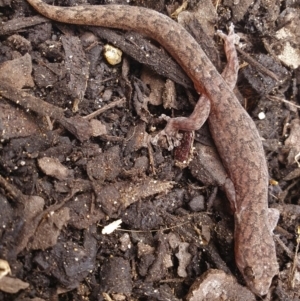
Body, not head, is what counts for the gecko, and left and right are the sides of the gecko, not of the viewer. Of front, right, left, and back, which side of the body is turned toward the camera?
front
